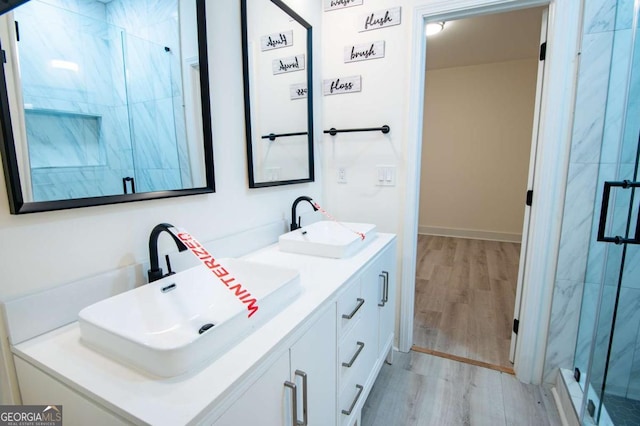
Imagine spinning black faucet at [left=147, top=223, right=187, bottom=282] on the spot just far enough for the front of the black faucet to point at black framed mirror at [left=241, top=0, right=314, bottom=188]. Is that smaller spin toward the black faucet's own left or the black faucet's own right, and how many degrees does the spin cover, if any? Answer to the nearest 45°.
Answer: approximately 90° to the black faucet's own left

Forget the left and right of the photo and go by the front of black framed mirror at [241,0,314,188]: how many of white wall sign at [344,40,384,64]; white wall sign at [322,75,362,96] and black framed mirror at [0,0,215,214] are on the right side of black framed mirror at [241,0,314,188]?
1

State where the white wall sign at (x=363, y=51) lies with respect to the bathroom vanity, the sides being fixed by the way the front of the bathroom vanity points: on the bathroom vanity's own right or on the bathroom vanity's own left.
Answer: on the bathroom vanity's own left

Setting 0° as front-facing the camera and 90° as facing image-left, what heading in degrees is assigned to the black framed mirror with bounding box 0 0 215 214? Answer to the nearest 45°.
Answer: approximately 315°

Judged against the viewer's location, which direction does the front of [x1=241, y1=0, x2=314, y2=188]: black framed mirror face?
facing the viewer and to the right of the viewer

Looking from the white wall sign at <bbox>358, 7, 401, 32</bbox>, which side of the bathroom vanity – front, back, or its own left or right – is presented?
left

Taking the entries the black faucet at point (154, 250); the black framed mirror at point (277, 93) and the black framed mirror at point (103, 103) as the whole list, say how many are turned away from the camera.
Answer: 0

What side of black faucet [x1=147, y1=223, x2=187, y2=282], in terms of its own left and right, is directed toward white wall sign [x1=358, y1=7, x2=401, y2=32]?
left

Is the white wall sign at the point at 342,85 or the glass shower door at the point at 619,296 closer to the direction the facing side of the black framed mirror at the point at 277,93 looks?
the glass shower door

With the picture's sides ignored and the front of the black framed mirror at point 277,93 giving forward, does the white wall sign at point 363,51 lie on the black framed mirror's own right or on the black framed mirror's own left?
on the black framed mirror's own left

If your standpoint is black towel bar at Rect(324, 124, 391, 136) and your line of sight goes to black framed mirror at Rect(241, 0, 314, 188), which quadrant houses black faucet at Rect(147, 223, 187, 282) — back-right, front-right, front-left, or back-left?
front-left

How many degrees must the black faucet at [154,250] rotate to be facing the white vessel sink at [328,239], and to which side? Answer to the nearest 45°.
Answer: approximately 45° to its left

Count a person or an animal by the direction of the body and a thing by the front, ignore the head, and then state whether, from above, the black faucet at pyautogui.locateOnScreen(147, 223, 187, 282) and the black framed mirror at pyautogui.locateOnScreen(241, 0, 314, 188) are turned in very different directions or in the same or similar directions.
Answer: same or similar directions

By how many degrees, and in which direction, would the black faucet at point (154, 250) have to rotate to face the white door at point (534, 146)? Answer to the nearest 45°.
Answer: approximately 45° to its left

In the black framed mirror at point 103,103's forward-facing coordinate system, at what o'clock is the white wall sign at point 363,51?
The white wall sign is roughly at 10 o'clock from the black framed mirror.

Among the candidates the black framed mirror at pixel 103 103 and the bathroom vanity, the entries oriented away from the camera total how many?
0
